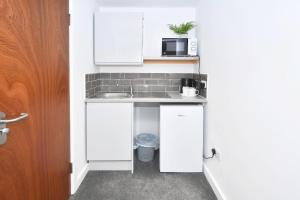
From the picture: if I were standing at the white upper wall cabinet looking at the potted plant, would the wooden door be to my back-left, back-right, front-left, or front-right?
back-right

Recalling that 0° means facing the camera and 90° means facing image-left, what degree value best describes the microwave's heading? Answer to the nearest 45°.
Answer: approximately 0°

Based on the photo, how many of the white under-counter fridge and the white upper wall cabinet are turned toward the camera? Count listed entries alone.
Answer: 2

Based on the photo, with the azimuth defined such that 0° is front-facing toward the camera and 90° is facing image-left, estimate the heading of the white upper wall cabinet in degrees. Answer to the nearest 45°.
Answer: approximately 0°

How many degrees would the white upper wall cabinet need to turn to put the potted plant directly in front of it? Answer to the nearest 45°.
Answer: approximately 90° to its left

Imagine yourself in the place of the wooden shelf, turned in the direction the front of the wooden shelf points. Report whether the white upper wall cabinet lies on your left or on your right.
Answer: on your right
